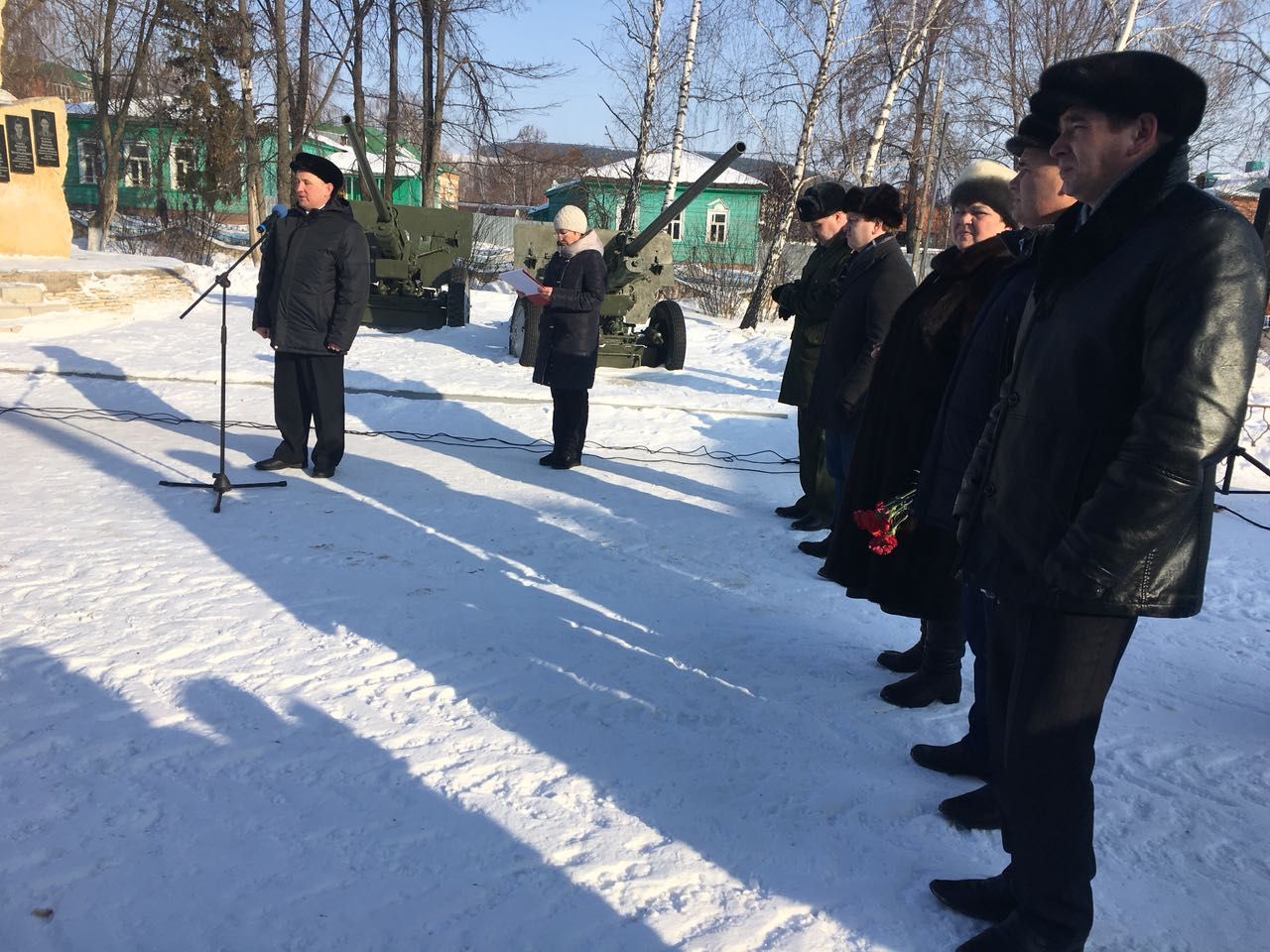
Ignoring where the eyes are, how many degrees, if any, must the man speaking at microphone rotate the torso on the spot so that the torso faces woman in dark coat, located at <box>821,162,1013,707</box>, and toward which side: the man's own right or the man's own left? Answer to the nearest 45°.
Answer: approximately 90° to the man's own left

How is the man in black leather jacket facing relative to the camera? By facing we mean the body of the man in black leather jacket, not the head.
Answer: to the viewer's left

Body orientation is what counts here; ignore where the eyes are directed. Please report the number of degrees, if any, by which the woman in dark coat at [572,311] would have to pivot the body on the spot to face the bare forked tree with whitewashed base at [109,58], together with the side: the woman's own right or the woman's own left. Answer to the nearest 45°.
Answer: approximately 90° to the woman's own right

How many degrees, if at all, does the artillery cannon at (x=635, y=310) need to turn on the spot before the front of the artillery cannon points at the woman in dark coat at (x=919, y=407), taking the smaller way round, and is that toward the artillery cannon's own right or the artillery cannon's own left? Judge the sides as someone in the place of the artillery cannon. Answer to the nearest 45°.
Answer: approximately 45° to the artillery cannon's own right

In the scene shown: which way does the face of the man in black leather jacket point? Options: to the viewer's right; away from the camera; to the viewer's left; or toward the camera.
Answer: to the viewer's left

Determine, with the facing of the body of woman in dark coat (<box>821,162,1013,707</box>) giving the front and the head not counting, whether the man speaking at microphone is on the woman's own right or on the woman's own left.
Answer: on the woman's own right

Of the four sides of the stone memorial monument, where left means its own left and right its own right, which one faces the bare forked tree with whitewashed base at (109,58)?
back

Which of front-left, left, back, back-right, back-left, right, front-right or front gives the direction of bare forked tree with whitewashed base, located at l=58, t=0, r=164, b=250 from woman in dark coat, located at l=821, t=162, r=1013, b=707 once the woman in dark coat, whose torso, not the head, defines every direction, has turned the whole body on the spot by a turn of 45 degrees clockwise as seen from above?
front-right

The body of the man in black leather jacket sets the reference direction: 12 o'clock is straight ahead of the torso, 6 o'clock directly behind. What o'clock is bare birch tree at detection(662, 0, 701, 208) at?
The bare birch tree is roughly at 2 o'clock from the man in black leather jacket.

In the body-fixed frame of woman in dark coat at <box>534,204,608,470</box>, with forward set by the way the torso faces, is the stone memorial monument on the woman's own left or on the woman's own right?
on the woman's own right

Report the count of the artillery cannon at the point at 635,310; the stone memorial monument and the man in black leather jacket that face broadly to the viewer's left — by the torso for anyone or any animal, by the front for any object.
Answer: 1
